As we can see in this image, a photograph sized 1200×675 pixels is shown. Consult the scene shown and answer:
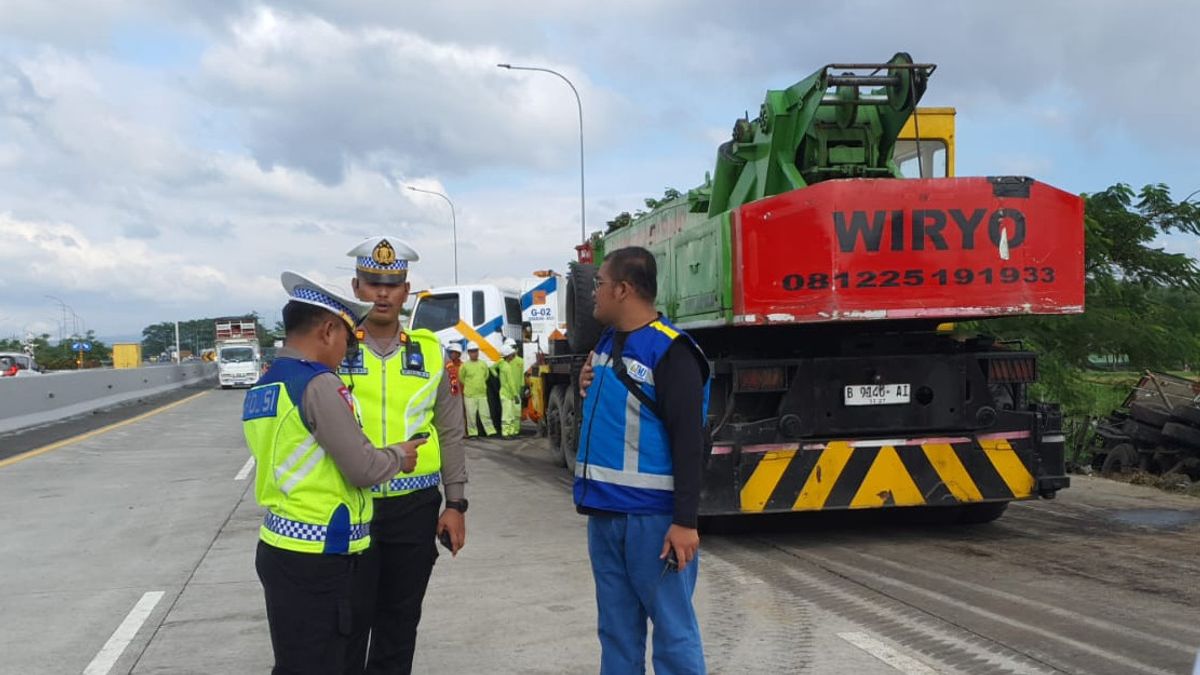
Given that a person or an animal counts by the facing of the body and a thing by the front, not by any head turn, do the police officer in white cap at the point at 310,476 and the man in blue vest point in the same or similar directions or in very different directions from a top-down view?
very different directions

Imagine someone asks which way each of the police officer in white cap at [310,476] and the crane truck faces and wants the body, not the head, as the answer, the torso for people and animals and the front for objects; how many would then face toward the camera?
0

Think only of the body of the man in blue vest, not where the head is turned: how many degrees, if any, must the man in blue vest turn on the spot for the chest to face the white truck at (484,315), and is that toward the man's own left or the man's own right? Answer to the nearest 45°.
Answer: approximately 135° to the man's own right

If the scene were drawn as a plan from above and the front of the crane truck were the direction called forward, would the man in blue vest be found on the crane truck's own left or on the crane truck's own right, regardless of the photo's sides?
on the crane truck's own left

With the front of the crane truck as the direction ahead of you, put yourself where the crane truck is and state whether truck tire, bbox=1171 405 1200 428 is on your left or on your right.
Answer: on your right

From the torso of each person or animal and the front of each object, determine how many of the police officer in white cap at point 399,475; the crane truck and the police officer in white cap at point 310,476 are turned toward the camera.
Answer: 1

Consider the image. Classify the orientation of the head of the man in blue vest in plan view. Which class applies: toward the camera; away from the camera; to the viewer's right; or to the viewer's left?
to the viewer's left

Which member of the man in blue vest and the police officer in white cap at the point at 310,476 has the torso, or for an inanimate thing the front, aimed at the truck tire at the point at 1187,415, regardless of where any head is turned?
the police officer in white cap

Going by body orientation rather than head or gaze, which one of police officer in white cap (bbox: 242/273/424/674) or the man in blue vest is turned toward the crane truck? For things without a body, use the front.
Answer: the police officer in white cap

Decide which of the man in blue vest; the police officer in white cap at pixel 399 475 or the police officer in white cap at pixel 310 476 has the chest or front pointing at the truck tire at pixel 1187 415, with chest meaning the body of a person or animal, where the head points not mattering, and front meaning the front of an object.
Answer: the police officer in white cap at pixel 310 476

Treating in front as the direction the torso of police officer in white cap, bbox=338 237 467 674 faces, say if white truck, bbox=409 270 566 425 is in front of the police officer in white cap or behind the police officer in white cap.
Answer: behind

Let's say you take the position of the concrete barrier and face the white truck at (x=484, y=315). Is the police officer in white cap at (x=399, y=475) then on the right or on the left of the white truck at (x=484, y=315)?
right
